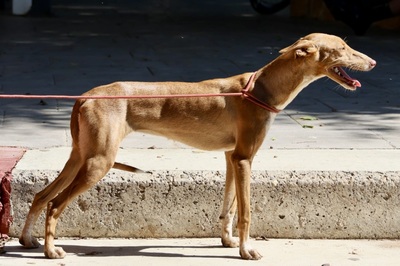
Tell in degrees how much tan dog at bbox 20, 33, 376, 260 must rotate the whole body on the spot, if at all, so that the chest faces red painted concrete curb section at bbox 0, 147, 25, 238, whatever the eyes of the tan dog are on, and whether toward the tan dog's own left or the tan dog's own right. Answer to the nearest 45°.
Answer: approximately 180°

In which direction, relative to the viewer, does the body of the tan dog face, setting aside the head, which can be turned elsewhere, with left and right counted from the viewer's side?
facing to the right of the viewer
